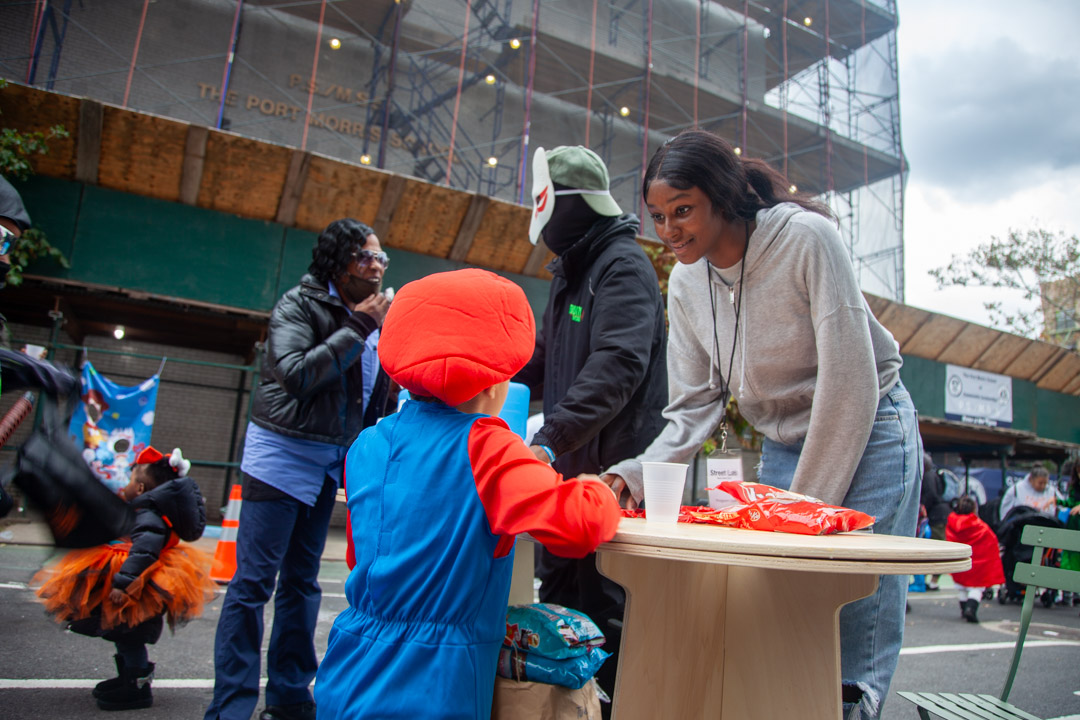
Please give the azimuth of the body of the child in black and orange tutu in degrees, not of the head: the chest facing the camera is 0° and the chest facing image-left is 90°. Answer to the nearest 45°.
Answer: approximately 90°

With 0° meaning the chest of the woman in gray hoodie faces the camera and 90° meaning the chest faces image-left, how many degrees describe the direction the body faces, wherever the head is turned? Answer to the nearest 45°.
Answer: approximately 45°

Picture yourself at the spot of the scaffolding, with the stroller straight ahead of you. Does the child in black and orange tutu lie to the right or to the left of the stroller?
right

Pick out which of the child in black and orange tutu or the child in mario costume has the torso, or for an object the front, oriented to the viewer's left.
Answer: the child in black and orange tutu

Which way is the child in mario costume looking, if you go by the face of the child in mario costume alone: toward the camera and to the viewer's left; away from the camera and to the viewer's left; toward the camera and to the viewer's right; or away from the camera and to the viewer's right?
away from the camera and to the viewer's right

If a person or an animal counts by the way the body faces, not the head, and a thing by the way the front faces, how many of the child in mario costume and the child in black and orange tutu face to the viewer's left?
1

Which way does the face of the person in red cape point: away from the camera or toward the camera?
away from the camera

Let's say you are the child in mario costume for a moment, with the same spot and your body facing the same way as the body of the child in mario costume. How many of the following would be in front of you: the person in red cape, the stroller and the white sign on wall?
3
